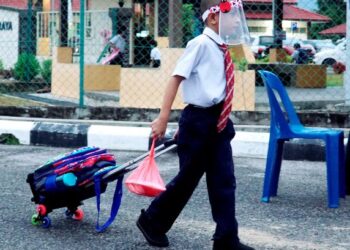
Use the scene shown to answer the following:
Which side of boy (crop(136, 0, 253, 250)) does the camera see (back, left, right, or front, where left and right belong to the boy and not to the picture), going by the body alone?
right

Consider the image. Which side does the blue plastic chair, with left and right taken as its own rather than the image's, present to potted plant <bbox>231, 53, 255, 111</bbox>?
left

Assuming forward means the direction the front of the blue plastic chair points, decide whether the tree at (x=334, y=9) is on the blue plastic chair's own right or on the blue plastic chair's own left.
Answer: on the blue plastic chair's own left

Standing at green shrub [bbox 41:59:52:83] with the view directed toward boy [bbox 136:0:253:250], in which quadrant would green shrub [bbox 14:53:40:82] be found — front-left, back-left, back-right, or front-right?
back-right

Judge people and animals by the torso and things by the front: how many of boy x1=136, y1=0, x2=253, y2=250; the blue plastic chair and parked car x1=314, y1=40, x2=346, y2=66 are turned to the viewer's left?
1

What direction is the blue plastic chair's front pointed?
to the viewer's right
